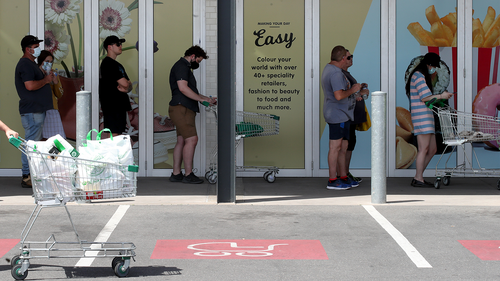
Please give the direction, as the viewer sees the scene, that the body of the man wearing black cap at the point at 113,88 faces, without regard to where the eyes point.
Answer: to the viewer's right

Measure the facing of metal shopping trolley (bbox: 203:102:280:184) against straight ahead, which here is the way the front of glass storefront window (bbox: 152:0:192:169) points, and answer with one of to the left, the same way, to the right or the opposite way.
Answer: to the left

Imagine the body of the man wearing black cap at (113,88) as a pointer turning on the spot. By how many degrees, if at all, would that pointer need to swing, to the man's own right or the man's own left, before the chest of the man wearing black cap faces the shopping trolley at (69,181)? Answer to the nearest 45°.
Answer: approximately 90° to the man's own right

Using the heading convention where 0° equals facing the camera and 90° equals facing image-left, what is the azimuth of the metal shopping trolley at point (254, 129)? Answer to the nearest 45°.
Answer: approximately 270°

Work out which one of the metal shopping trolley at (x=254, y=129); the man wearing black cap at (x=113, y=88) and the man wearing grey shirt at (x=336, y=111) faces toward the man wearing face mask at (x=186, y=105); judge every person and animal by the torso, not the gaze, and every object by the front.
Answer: the man wearing black cap

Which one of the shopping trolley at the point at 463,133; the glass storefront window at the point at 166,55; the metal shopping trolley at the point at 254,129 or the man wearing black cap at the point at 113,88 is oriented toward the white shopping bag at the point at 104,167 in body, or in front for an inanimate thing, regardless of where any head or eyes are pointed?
the glass storefront window

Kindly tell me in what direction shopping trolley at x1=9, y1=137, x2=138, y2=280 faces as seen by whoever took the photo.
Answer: facing to the right of the viewer

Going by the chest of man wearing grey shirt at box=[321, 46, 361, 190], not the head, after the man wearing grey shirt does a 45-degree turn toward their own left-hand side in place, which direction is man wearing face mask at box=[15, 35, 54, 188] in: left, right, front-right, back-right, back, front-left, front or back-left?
back-left

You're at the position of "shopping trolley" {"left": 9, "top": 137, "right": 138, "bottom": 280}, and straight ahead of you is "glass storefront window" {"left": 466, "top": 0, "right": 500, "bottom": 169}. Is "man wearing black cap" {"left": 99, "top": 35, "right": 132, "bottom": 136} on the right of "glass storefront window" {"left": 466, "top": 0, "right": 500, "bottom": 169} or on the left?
left

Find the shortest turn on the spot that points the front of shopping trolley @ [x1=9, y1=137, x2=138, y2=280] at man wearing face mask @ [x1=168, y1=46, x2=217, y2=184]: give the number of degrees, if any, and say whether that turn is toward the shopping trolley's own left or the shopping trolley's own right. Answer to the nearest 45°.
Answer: approximately 90° to the shopping trolley's own left

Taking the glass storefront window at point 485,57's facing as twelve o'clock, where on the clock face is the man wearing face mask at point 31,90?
The man wearing face mask is roughly at 2 o'clock from the glass storefront window.

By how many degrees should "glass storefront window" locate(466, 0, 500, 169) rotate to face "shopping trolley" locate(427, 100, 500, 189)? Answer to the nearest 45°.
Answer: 0° — it already faces it

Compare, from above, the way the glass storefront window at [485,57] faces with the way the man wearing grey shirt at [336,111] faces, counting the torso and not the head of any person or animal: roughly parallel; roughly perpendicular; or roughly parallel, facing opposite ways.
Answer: roughly perpendicular
